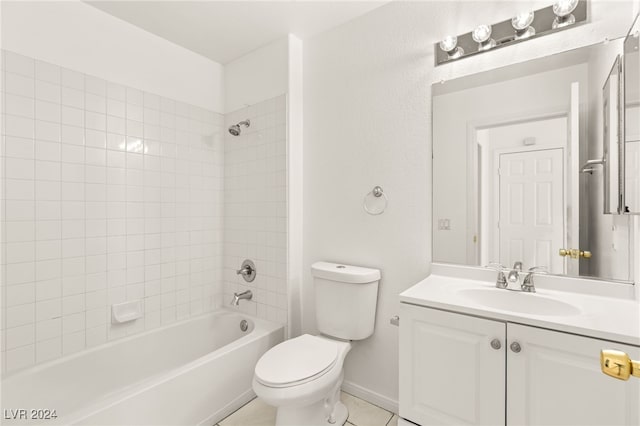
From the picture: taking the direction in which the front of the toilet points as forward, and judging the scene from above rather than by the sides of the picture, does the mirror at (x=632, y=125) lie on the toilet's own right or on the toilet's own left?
on the toilet's own left

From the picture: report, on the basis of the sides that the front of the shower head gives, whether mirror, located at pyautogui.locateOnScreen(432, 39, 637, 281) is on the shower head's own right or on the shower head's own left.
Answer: on the shower head's own left

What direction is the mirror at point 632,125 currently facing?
to the viewer's left

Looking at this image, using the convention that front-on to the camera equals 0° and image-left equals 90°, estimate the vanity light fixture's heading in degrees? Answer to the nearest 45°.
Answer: approximately 45°

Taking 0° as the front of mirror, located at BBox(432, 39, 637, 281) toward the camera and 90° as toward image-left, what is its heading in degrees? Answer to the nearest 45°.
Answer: approximately 45°

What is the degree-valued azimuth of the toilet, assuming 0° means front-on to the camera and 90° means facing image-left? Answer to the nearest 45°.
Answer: approximately 45°

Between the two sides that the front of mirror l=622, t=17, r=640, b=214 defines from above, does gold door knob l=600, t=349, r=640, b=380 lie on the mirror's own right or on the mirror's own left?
on the mirror's own left

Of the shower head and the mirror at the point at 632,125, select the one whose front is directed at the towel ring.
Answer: the mirror
